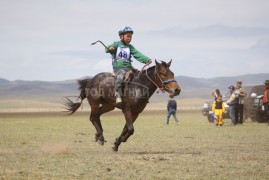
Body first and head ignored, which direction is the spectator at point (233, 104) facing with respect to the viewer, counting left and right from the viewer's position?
facing to the left of the viewer

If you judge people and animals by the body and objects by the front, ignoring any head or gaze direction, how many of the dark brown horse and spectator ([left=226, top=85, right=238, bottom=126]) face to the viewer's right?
1

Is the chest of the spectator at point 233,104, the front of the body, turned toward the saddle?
no

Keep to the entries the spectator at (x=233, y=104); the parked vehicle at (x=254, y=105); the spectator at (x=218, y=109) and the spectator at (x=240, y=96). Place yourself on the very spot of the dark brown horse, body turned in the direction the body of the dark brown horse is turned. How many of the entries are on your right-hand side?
0

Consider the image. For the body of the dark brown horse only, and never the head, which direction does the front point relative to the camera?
to the viewer's right

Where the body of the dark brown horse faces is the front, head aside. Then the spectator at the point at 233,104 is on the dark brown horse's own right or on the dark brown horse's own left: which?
on the dark brown horse's own left

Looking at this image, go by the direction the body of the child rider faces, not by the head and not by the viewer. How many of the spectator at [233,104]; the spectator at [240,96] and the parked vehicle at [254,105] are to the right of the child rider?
0

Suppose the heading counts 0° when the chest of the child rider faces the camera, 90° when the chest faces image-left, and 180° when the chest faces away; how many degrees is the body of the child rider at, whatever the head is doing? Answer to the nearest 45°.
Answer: approximately 315°

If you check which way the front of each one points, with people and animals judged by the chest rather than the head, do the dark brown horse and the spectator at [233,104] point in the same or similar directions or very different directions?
very different directions

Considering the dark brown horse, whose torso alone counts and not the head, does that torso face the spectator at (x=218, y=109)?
no
